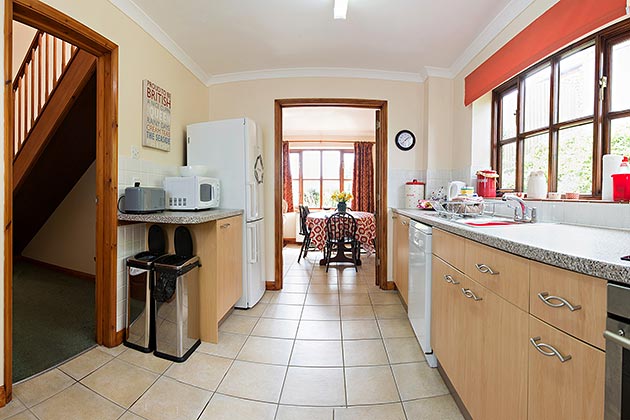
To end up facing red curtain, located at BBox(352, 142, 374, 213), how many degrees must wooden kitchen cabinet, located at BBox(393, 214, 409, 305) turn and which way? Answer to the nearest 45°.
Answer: approximately 90° to its right

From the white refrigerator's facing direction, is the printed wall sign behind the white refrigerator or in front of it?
behind

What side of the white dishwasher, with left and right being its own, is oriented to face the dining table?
right

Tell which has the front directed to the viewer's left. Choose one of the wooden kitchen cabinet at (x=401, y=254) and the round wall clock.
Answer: the wooden kitchen cabinet

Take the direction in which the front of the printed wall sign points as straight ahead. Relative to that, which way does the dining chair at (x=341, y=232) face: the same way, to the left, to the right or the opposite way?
to the left

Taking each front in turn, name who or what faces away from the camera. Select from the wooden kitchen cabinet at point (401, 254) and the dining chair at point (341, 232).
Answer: the dining chair

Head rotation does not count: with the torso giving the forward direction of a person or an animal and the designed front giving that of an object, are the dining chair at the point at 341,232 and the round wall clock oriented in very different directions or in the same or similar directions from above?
very different directions

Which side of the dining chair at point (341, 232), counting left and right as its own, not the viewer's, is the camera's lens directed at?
back

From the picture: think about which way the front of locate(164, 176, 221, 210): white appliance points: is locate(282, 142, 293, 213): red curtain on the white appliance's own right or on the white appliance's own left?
on the white appliance's own left

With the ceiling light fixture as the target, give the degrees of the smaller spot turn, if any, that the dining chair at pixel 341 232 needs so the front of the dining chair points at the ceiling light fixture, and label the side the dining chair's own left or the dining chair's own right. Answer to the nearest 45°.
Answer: approximately 180°

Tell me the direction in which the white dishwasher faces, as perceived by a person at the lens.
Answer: facing to the left of the viewer
